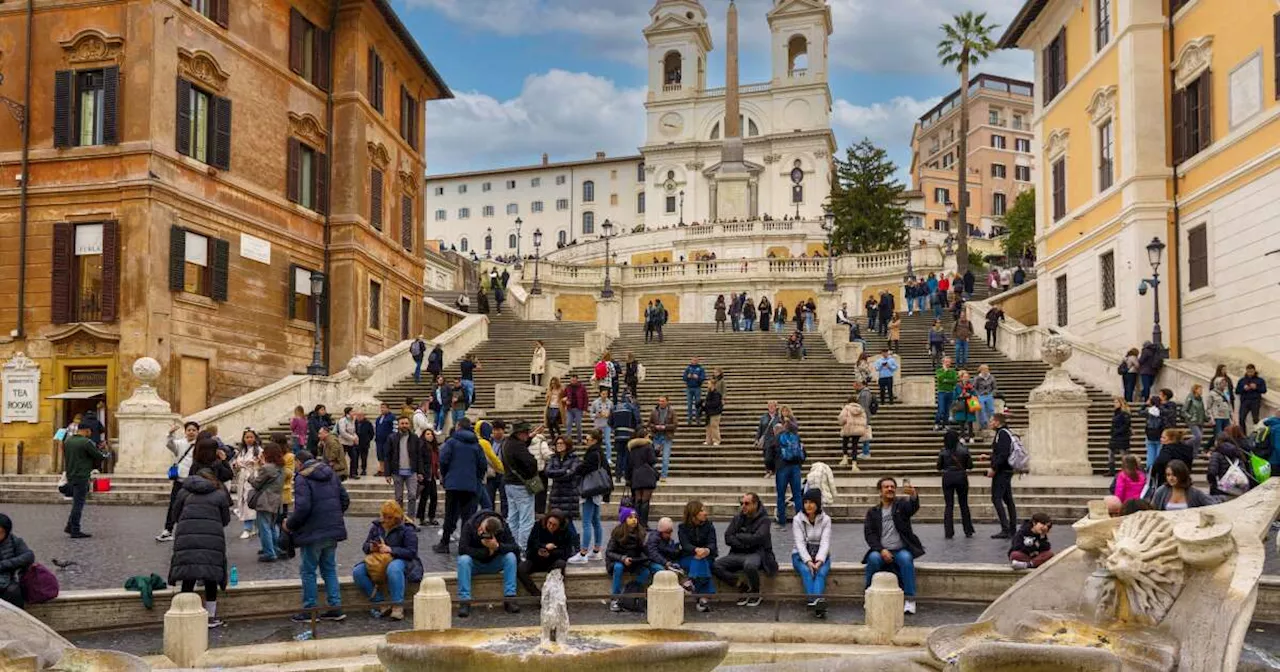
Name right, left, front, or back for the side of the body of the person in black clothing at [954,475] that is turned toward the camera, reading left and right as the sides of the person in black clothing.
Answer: back

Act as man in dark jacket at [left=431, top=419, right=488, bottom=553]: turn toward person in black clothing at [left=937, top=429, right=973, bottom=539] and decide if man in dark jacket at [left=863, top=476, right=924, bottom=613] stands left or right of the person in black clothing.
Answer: right

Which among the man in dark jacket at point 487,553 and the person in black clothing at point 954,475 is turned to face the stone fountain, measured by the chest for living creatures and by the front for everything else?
the man in dark jacket

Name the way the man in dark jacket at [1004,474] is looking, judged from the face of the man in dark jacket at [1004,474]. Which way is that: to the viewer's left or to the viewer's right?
to the viewer's left

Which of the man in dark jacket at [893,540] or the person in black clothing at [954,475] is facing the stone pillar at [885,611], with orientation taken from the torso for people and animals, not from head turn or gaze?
the man in dark jacket

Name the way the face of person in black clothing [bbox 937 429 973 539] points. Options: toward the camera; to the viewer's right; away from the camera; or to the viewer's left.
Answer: away from the camera

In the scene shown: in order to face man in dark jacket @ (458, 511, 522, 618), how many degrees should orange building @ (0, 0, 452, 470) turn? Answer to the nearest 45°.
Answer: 0° — it already faces them

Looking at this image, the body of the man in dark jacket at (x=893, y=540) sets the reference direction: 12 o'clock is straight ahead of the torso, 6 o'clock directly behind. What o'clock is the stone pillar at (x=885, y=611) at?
The stone pillar is roughly at 12 o'clock from the man in dark jacket.
